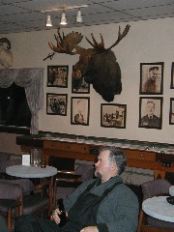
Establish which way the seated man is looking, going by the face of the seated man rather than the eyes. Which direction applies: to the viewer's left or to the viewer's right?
to the viewer's left

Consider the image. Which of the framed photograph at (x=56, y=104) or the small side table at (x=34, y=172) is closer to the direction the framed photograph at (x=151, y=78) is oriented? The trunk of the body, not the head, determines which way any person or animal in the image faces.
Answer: the small side table

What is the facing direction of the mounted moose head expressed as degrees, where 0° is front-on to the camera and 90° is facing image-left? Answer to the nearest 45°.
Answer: approximately 45°

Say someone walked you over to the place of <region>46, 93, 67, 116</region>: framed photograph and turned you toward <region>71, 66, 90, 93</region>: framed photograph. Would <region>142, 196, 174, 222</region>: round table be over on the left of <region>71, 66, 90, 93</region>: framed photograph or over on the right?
right

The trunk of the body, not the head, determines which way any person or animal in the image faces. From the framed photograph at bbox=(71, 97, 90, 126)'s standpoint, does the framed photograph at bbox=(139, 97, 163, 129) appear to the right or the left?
on its left

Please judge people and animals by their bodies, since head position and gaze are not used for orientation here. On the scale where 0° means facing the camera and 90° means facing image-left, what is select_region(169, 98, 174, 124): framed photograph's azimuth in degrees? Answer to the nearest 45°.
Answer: approximately 0°

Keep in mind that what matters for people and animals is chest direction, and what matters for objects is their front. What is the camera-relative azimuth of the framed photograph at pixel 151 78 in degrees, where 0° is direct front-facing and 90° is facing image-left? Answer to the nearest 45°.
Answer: approximately 0°

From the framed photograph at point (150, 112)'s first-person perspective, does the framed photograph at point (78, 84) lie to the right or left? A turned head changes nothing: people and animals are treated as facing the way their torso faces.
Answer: on its right

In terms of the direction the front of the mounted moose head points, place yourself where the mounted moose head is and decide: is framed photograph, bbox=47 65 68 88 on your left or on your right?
on your right
